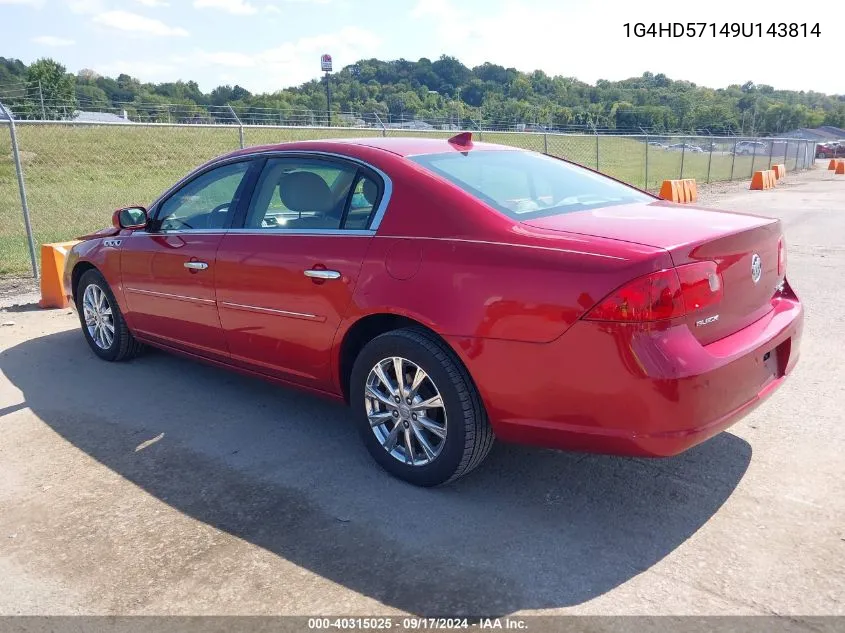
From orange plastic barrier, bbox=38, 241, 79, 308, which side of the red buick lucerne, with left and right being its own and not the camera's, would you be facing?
front

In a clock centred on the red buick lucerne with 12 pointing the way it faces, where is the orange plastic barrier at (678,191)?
The orange plastic barrier is roughly at 2 o'clock from the red buick lucerne.

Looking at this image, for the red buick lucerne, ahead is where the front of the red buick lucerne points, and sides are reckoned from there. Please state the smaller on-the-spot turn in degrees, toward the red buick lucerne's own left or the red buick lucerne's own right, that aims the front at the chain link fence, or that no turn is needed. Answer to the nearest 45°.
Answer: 0° — it already faces it

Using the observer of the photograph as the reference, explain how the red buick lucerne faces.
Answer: facing away from the viewer and to the left of the viewer

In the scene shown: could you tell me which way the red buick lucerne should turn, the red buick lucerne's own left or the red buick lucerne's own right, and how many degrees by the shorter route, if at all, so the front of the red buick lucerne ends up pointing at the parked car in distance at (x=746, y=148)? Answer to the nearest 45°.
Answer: approximately 90° to the red buick lucerne's own right

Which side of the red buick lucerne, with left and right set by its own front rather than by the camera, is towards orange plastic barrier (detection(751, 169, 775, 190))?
right

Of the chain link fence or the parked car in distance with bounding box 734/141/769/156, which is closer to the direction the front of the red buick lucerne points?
the chain link fence
